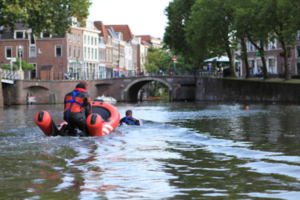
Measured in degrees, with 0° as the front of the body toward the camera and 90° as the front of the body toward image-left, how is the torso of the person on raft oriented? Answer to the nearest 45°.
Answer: approximately 225°

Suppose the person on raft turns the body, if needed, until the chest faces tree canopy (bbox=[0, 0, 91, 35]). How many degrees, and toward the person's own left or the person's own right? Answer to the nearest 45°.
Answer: approximately 45° to the person's own left

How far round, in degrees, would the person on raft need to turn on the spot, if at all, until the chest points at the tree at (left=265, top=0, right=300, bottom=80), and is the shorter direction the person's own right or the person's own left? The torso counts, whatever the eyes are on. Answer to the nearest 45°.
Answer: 0° — they already face it

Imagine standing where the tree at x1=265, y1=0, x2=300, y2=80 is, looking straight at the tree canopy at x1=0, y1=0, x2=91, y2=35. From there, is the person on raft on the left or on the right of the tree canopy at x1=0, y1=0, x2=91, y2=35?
left

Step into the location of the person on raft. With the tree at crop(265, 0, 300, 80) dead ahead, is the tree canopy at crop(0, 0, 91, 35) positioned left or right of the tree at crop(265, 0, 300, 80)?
left
